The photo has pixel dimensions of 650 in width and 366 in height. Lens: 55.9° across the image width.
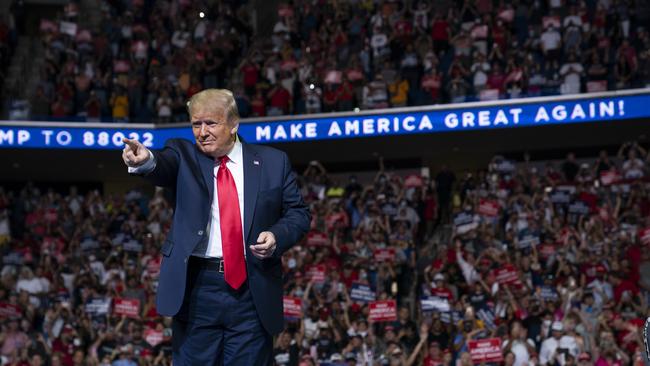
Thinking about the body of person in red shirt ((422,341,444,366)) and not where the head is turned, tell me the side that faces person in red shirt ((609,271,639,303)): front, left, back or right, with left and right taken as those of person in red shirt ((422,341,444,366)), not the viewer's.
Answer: left

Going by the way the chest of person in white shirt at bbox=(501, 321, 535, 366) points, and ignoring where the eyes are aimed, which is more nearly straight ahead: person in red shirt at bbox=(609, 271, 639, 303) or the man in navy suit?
the man in navy suit

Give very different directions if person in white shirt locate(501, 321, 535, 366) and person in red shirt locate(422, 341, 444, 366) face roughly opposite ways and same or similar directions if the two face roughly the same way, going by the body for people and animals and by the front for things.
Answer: same or similar directions

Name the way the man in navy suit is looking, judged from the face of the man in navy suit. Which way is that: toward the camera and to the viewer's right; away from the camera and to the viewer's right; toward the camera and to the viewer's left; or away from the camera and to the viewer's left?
toward the camera and to the viewer's left

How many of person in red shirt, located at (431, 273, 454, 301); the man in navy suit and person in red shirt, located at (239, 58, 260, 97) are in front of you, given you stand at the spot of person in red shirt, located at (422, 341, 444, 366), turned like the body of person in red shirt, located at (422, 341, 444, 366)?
1

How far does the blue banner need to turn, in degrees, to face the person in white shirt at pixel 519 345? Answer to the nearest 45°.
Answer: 0° — it already faces them

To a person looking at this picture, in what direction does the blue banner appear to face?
facing the viewer

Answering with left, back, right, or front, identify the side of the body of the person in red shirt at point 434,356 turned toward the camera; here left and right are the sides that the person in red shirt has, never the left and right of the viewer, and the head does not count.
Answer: front

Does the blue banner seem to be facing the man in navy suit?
yes

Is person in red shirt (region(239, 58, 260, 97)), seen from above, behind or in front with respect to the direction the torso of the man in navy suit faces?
behind
